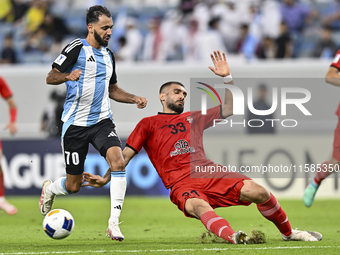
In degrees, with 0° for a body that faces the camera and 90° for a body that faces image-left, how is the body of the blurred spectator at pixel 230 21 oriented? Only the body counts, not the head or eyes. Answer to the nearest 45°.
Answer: approximately 0°

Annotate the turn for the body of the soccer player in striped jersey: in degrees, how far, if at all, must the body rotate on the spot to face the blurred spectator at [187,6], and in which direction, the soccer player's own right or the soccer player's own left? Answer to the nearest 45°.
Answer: approximately 135° to the soccer player's own left

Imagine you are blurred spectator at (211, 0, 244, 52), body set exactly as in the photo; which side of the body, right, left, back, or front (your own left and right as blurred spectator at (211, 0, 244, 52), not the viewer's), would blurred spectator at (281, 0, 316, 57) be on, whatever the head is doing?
left

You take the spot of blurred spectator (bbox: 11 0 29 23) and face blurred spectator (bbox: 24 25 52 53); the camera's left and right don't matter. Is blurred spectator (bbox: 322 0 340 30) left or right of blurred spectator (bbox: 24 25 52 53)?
left

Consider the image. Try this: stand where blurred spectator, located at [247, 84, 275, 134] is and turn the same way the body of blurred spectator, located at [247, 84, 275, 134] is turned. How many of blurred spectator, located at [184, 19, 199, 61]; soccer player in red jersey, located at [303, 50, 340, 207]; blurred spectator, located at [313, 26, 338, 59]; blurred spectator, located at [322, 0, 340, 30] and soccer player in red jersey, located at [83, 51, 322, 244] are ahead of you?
2

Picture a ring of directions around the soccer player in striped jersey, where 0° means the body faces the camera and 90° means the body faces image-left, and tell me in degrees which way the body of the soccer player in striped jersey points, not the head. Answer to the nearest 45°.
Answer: approximately 315°

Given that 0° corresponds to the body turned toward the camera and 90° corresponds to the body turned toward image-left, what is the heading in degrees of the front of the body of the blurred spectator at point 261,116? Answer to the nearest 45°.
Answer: approximately 0°

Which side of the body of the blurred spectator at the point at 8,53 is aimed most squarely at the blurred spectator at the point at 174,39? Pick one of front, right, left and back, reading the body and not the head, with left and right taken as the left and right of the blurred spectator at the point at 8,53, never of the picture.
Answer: left
